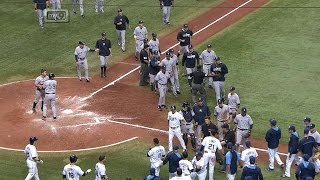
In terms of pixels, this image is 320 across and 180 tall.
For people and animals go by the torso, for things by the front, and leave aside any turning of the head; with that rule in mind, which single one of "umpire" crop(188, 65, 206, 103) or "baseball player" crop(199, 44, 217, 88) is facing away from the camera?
the umpire

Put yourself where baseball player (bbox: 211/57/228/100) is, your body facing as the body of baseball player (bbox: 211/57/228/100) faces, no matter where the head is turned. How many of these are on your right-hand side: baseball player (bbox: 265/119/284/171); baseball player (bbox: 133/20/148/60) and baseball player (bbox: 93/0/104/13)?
2

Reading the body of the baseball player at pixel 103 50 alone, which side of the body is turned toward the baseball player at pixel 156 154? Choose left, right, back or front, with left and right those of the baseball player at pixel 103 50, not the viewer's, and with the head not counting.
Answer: front

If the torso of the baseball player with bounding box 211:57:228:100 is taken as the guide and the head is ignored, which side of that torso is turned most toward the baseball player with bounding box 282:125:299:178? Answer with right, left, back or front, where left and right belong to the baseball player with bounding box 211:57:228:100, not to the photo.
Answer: left

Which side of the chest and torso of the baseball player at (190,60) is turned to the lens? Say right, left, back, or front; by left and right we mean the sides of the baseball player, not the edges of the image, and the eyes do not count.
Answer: front

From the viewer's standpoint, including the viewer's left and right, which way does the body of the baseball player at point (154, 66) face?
facing to the right of the viewer

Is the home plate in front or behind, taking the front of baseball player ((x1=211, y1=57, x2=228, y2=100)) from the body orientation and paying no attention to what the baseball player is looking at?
in front

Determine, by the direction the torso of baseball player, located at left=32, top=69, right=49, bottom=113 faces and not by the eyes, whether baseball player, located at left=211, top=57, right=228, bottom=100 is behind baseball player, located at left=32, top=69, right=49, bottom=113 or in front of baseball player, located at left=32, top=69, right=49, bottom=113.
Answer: in front

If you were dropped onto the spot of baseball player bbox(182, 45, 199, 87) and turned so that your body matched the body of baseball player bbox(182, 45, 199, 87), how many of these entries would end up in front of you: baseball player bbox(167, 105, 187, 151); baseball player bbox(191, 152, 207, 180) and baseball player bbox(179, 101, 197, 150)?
3

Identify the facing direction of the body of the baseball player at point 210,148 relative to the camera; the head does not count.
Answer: away from the camera

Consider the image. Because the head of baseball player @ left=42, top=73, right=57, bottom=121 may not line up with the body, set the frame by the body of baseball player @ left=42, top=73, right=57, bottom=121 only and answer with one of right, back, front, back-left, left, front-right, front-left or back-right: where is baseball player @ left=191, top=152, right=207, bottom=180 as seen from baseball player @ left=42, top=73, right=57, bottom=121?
back-right

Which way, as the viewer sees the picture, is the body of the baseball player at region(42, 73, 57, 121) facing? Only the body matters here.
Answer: away from the camera

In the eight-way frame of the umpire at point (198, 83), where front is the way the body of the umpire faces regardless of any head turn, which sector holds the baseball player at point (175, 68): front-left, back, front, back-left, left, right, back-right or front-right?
front-left
